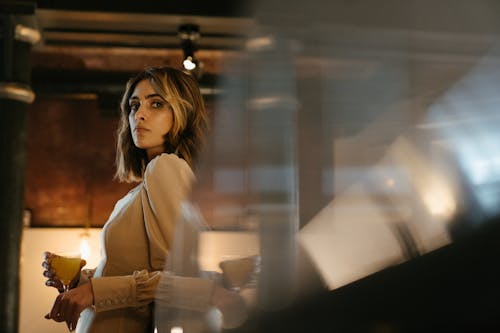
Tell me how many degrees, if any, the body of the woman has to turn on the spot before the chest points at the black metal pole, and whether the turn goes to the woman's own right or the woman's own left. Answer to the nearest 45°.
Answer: approximately 90° to the woman's own right
